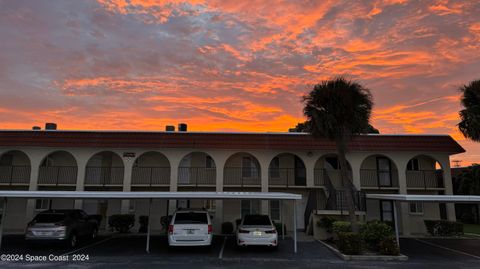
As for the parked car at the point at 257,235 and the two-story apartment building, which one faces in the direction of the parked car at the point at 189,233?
the two-story apartment building

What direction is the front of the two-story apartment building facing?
toward the camera

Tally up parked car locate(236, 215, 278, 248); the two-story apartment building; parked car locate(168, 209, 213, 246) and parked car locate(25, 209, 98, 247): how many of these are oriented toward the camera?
1

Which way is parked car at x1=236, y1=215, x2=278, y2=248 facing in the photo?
away from the camera

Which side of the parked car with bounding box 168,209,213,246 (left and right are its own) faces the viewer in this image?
back

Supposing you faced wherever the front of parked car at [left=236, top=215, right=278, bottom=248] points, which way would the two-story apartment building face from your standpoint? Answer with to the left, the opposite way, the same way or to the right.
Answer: the opposite way

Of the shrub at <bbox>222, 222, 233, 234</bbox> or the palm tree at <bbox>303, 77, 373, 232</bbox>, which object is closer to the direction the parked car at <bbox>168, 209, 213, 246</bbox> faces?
the shrub

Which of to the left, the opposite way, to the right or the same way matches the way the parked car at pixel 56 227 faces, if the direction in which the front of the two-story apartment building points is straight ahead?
the opposite way

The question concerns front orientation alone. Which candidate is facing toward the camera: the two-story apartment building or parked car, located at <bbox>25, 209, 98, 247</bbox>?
the two-story apartment building

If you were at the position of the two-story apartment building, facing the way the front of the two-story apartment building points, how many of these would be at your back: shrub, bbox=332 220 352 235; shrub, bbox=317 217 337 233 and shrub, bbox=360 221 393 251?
0

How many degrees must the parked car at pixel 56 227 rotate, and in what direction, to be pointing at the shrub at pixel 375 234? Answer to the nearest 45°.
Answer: approximately 90° to its right

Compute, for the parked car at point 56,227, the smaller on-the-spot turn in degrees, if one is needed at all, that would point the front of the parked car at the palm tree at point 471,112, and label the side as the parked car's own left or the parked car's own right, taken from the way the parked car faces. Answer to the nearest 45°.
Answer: approximately 45° to the parked car's own right

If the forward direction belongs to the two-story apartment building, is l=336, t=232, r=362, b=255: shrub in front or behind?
in front

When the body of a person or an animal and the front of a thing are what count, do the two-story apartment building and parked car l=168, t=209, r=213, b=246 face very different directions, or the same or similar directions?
very different directions

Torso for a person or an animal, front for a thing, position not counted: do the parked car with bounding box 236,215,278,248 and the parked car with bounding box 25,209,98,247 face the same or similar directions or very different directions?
same or similar directions
